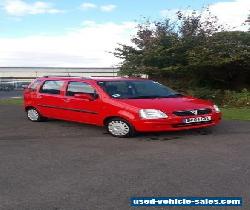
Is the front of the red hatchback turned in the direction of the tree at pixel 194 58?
no

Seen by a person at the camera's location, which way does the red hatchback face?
facing the viewer and to the right of the viewer
